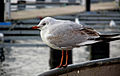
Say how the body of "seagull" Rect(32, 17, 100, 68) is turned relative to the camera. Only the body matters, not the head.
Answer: to the viewer's left

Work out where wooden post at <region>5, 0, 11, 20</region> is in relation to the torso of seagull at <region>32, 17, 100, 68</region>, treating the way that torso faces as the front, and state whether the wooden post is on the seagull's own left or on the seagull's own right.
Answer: on the seagull's own right
